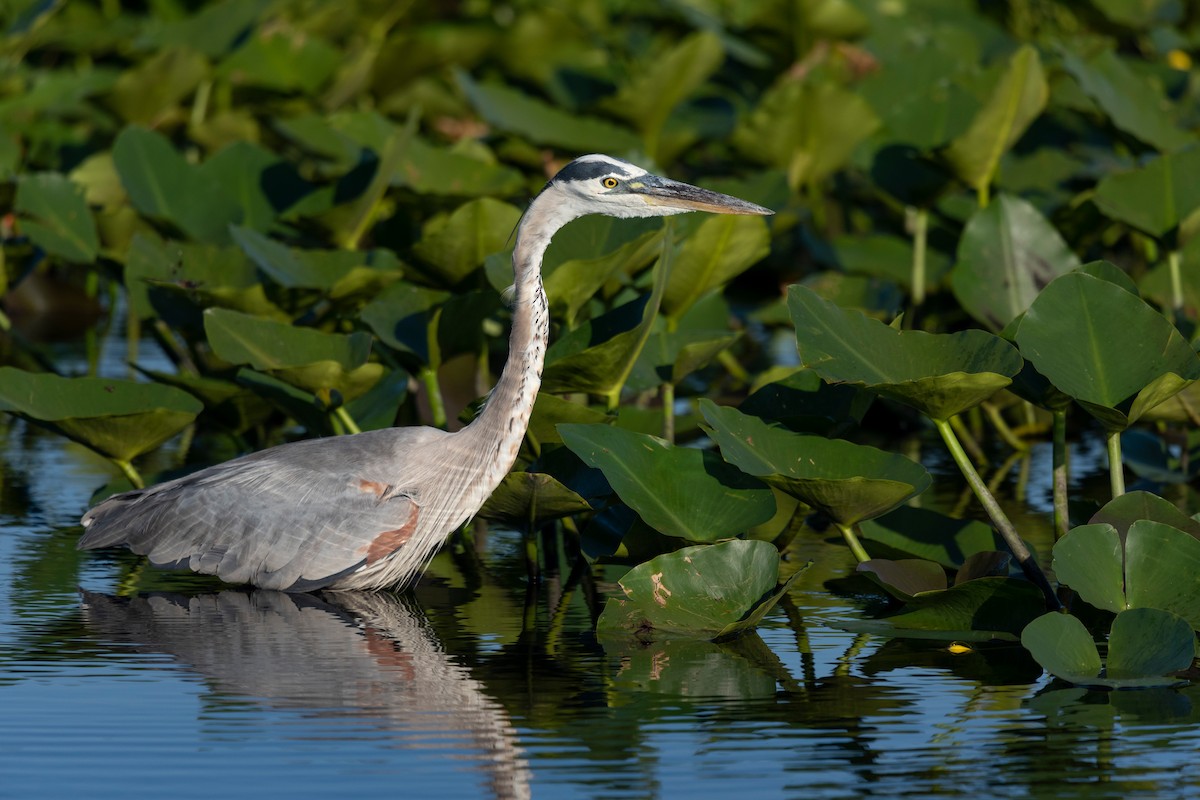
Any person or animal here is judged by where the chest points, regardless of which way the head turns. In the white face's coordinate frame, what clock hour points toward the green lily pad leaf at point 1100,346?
The green lily pad leaf is roughly at 1 o'clock from the white face.

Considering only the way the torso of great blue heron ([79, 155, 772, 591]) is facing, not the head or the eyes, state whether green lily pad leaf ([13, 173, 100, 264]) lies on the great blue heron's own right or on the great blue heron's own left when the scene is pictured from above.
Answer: on the great blue heron's own left

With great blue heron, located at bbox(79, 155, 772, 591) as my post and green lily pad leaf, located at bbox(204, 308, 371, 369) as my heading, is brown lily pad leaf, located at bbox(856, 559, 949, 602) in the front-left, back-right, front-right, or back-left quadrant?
back-right

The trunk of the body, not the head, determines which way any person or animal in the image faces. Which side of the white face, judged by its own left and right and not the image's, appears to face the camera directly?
right

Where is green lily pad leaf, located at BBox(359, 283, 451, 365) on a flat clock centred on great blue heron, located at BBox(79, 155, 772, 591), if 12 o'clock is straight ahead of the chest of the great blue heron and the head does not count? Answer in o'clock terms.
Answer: The green lily pad leaf is roughly at 9 o'clock from the great blue heron.

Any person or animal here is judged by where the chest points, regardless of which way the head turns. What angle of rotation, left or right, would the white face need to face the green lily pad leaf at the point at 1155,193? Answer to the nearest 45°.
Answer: approximately 45° to its left

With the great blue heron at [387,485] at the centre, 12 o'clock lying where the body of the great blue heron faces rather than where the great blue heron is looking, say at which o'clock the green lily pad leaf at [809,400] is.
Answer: The green lily pad leaf is roughly at 12 o'clock from the great blue heron.

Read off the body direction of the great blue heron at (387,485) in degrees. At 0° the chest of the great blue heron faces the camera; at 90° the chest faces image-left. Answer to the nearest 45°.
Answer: approximately 270°

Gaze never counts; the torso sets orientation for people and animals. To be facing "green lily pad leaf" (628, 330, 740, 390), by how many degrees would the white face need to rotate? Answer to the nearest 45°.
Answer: approximately 90° to its left
